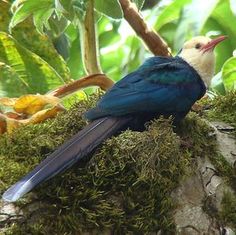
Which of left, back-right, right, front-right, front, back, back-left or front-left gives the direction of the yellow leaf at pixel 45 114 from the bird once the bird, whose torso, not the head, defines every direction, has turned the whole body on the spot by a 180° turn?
front

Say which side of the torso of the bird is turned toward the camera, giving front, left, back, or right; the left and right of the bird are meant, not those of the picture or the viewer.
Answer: right

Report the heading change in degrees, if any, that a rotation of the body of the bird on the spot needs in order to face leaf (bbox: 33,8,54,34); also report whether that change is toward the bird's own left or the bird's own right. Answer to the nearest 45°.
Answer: approximately 135° to the bird's own left

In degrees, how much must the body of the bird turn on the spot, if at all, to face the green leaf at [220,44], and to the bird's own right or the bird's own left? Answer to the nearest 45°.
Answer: approximately 45° to the bird's own left

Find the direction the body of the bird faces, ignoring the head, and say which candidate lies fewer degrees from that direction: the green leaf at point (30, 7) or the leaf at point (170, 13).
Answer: the leaf

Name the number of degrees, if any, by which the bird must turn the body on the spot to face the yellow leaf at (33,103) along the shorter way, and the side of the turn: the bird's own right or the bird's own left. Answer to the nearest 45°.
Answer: approximately 180°

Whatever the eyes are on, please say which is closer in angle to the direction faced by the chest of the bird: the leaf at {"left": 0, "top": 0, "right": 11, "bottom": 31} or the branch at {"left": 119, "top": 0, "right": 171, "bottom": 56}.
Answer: the branch

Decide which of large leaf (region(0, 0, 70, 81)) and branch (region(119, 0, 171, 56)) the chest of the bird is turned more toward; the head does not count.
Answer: the branch

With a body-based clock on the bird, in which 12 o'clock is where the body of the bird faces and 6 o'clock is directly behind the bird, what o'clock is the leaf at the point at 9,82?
The leaf is roughly at 7 o'clock from the bird.

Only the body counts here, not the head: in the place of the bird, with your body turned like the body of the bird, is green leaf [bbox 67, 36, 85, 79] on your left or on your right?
on your left

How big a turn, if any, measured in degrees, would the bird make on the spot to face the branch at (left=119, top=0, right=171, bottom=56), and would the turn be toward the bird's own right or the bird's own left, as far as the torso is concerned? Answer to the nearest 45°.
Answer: approximately 90° to the bird's own left

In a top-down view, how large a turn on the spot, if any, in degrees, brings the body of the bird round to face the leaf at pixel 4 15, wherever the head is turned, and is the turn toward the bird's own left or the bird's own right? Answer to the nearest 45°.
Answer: approximately 135° to the bird's own left
